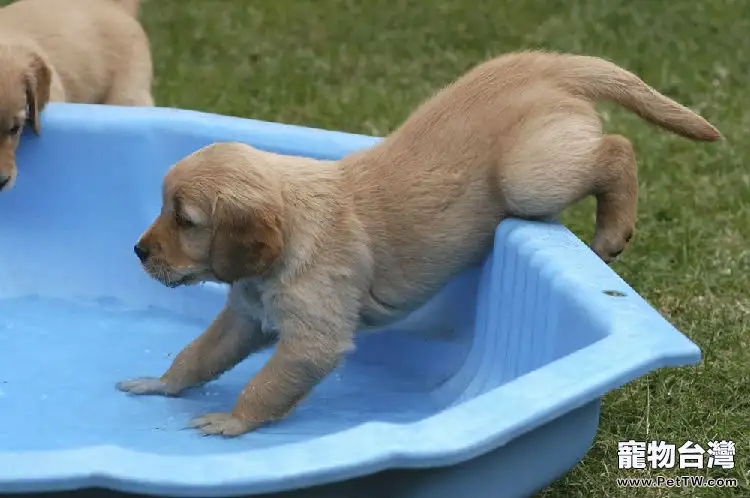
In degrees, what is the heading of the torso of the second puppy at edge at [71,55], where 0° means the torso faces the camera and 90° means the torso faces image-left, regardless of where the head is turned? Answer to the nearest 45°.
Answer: approximately 45°

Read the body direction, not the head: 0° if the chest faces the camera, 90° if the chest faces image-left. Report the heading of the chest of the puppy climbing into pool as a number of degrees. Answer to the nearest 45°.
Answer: approximately 90°
